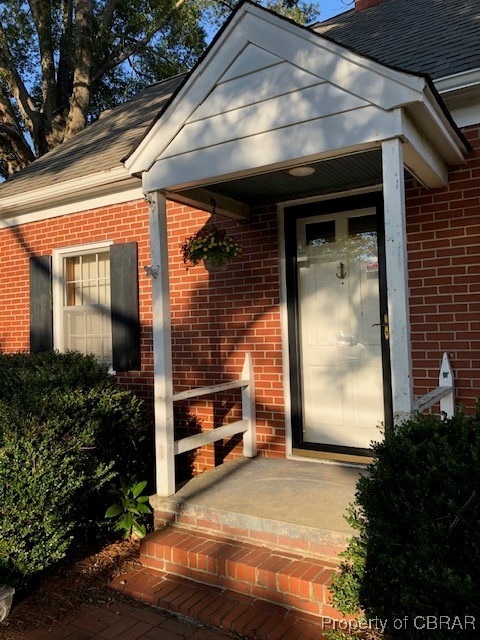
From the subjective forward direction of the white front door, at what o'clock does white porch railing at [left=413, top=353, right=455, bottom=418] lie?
The white porch railing is roughly at 9 o'clock from the white front door.

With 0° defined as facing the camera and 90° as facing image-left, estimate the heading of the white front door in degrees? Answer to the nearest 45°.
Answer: approximately 45°

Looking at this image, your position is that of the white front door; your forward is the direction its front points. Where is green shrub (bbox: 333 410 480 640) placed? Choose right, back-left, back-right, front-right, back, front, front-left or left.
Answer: front-left

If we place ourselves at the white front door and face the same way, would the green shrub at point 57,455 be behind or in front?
in front
